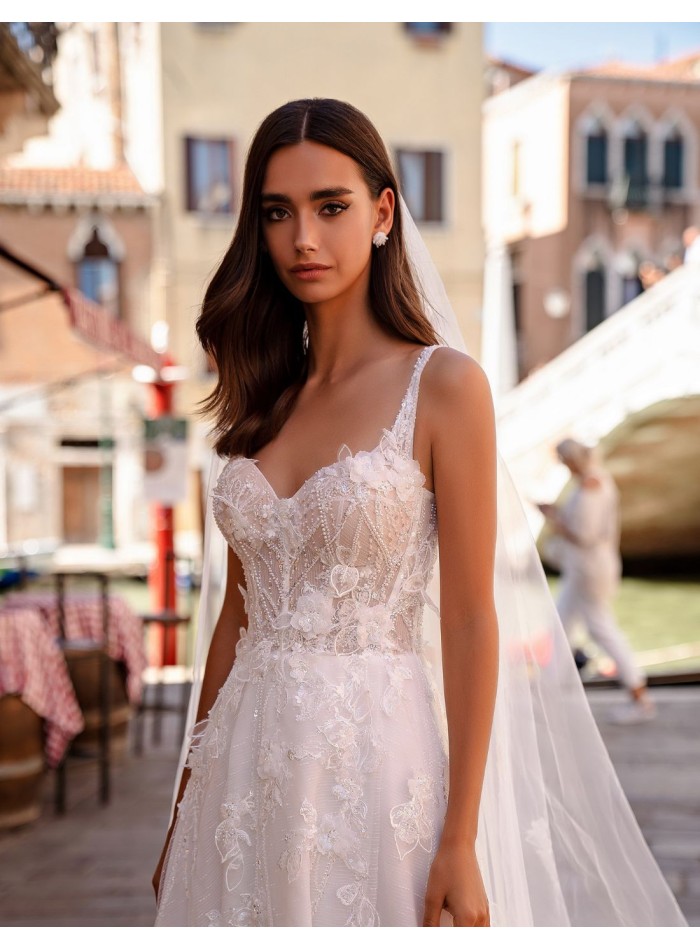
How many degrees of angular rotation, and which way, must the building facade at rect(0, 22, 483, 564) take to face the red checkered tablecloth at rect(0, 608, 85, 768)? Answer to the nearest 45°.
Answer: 0° — it already faces it

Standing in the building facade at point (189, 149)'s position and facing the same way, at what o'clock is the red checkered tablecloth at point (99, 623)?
The red checkered tablecloth is roughly at 12 o'clock from the building facade.

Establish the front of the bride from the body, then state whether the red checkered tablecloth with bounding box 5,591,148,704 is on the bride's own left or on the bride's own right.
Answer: on the bride's own right

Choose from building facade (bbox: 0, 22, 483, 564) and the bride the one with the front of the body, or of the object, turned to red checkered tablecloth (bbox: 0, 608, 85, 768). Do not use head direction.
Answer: the building facade

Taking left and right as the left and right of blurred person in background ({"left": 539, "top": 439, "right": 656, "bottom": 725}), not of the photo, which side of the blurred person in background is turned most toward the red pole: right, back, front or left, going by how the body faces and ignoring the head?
front

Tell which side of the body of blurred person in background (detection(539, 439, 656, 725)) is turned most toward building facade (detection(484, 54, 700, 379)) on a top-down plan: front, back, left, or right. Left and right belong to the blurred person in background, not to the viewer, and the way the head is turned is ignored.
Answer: right

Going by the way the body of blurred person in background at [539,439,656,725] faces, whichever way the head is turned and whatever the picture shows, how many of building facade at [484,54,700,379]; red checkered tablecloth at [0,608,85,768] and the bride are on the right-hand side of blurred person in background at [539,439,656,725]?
1

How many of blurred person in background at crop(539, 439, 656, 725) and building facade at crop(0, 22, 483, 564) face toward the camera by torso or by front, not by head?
1

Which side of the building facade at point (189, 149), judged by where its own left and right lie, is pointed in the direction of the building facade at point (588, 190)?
left

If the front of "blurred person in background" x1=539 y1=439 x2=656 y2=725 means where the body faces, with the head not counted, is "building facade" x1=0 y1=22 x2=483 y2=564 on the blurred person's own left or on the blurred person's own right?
on the blurred person's own right

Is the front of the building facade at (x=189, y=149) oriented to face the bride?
yes

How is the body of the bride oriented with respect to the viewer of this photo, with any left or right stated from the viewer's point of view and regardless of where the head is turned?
facing the viewer and to the left of the viewer

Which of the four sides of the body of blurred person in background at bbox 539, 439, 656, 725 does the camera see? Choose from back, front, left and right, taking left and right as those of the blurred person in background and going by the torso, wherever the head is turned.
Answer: left

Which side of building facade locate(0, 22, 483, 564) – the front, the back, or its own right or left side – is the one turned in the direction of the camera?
front
